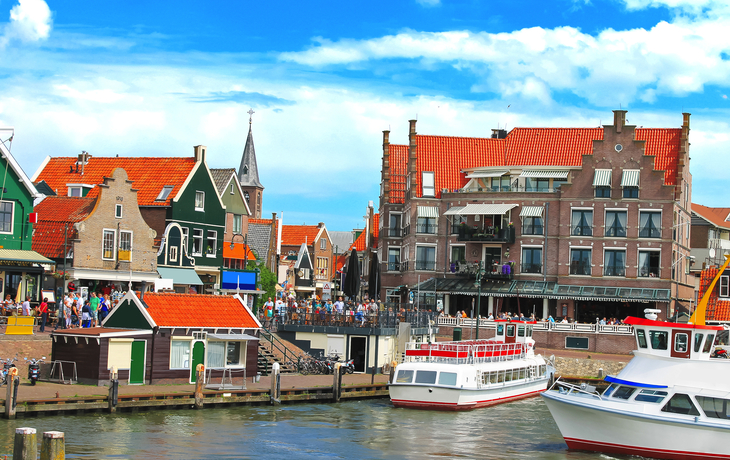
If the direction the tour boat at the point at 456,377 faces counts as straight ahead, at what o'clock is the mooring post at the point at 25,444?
The mooring post is roughly at 5 o'clock from the tour boat.

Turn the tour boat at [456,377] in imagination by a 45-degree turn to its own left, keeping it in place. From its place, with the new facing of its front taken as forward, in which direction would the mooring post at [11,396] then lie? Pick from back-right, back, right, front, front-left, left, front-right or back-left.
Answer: back-left

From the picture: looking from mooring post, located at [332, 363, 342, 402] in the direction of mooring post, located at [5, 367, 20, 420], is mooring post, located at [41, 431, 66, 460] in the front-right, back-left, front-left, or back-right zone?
front-left

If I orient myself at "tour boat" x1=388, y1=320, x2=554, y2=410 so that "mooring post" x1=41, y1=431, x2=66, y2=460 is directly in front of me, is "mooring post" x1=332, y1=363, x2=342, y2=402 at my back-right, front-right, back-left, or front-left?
front-right

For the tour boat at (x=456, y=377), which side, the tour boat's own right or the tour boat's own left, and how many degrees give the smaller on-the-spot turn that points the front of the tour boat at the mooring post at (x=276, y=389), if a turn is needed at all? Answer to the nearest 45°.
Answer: approximately 180°

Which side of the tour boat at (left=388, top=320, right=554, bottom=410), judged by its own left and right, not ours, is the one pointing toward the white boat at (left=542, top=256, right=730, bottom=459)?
right

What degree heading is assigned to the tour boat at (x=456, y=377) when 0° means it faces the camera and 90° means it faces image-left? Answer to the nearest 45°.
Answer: approximately 225°
